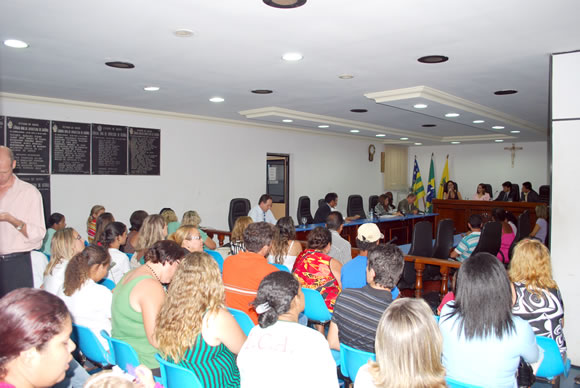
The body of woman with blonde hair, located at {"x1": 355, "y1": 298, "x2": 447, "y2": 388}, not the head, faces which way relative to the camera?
away from the camera

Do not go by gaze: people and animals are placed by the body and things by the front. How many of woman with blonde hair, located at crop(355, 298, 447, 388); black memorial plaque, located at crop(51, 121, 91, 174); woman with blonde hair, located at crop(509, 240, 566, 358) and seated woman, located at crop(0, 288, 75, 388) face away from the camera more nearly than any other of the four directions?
2

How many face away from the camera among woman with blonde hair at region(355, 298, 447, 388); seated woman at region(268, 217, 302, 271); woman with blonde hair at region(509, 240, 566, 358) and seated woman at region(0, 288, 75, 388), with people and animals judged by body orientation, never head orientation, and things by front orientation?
3

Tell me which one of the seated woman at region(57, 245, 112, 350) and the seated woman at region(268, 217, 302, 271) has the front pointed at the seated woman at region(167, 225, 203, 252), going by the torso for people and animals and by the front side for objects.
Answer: the seated woman at region(57, 245, 112, 350)

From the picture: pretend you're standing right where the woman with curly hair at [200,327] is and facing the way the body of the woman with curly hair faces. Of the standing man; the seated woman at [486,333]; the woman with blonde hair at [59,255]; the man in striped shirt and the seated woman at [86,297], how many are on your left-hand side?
3

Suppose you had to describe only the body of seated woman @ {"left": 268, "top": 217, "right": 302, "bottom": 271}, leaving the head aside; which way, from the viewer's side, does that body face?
away from the camera

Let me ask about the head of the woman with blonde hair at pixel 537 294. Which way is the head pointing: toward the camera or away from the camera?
away from the camera

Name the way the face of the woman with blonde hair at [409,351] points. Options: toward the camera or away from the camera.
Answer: away from the camera

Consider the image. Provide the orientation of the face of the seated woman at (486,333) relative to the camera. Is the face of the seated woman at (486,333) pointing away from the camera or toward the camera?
away from the camera

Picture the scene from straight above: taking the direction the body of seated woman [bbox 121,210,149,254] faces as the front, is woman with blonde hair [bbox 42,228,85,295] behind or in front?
behind

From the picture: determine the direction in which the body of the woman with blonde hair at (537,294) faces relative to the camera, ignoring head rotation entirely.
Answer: away from the camera

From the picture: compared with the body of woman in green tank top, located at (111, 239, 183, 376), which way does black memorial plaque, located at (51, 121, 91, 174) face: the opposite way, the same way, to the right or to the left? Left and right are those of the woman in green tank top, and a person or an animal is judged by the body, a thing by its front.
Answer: to the right
